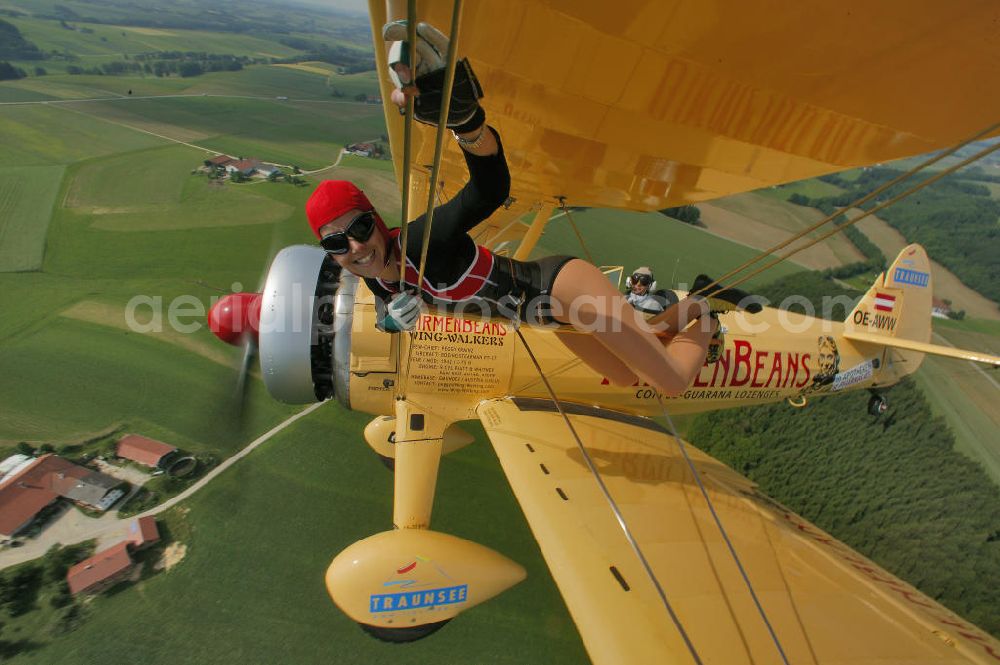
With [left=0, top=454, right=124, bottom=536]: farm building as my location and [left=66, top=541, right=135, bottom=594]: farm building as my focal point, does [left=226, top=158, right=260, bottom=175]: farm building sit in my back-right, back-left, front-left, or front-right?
back-left

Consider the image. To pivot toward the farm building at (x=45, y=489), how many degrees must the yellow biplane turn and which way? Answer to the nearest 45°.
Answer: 0° — it already faces it

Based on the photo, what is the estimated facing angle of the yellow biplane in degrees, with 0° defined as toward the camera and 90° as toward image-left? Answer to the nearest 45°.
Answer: approximately 90°

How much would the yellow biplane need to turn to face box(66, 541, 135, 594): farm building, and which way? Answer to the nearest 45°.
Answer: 0° — it already faces it

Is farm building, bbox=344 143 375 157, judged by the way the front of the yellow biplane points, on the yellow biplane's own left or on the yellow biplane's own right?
on the yellow biplane's own right

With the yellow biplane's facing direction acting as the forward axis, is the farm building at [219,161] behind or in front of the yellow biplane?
in front

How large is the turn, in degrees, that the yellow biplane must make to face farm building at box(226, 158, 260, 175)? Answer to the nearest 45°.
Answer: approximately 45° to its right
